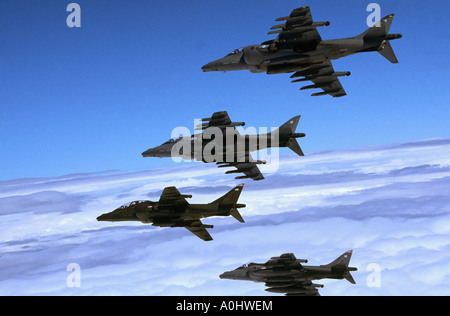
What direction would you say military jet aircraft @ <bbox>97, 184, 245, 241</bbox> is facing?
to the viewer's left
